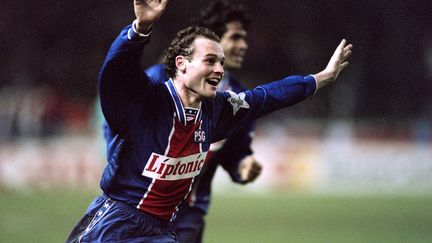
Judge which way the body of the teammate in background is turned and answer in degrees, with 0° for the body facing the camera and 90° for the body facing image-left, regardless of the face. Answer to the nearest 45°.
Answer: approximately 315°

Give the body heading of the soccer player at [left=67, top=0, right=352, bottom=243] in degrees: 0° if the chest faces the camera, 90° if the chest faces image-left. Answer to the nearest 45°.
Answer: approximately 315°
